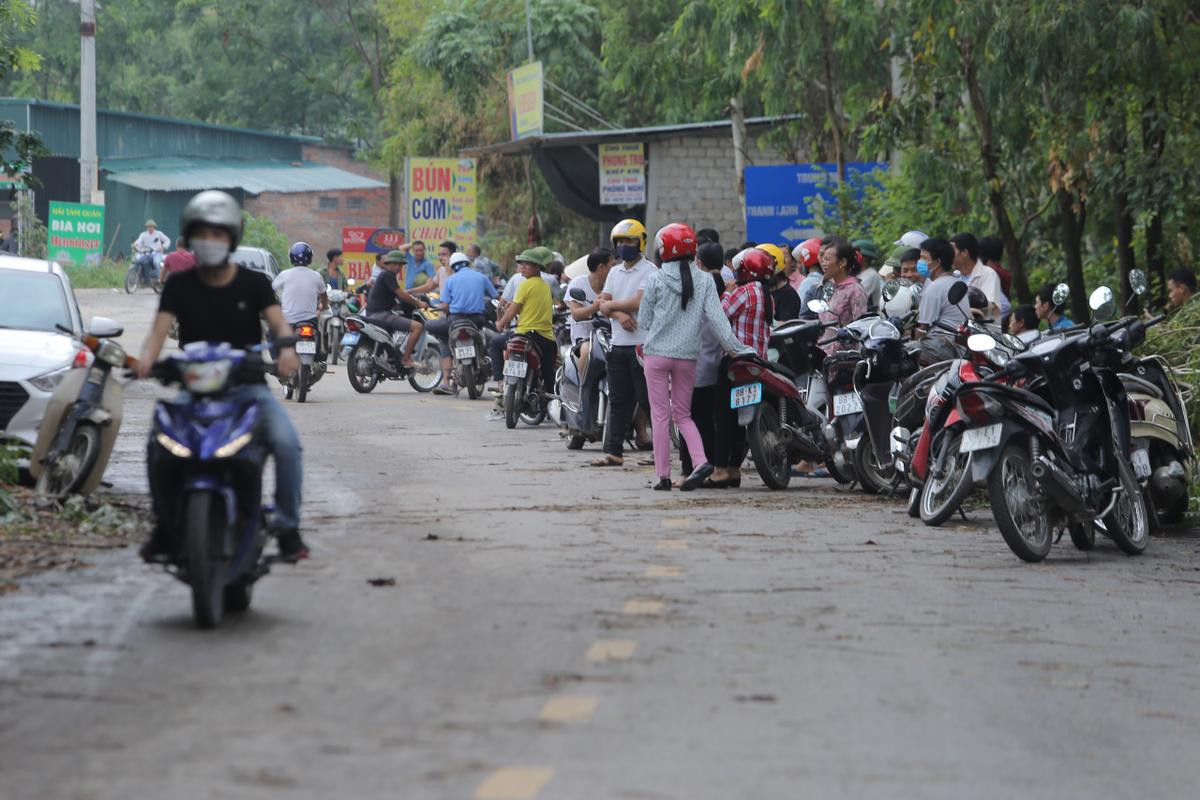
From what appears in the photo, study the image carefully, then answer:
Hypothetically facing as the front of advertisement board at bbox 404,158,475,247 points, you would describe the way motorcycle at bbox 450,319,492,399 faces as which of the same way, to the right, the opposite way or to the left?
the opposite way

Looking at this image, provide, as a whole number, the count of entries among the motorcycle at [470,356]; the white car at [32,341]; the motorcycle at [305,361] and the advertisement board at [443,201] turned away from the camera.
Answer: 2

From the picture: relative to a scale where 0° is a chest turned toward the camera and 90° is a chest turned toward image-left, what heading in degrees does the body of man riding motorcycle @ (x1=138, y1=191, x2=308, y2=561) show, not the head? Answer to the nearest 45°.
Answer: approximately 0°

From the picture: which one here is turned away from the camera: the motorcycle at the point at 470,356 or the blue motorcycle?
the motorcycle

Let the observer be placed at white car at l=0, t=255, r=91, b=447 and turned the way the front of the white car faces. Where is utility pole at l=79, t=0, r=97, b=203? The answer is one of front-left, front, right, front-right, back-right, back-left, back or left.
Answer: back

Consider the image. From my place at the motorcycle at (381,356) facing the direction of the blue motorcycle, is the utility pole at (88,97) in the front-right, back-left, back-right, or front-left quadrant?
back-right

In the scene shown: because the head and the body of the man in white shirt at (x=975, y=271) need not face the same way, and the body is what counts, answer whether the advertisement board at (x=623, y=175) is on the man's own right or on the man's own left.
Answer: on the man's own right

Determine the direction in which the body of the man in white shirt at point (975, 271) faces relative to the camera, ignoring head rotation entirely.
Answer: to the viewer's left

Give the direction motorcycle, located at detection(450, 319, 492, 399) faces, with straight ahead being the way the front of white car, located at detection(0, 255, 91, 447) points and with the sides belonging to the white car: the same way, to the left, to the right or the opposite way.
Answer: the opposite way
